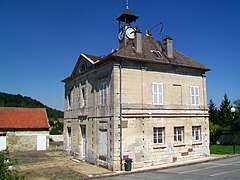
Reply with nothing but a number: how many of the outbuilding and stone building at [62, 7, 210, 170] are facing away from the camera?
0

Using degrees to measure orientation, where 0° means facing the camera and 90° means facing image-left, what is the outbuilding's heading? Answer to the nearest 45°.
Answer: approximately 0°

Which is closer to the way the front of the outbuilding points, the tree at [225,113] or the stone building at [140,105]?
the stone building

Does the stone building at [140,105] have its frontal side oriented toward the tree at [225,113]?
no

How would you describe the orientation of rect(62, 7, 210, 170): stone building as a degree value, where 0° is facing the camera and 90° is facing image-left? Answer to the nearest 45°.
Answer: approximately 45°

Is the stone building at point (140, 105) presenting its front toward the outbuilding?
no

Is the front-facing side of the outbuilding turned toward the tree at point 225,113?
no

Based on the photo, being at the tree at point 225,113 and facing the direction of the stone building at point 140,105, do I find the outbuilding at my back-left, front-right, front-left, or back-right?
front-right
